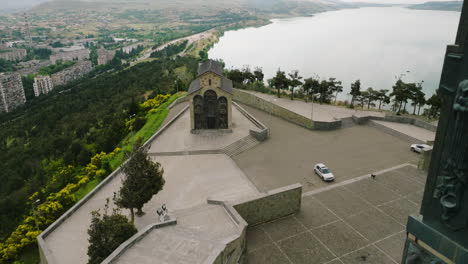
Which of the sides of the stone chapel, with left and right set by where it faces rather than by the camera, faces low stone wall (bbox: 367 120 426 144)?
left

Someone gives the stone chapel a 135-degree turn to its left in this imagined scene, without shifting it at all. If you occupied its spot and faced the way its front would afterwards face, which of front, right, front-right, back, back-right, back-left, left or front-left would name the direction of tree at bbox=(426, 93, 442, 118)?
front-right

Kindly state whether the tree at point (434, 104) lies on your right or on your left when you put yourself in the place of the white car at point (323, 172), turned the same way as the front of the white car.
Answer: on your left

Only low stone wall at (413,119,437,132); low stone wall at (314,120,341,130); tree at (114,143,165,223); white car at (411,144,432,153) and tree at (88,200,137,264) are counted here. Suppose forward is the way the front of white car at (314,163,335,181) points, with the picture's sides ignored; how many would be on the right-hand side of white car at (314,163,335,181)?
2

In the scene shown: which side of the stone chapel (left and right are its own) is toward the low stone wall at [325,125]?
left

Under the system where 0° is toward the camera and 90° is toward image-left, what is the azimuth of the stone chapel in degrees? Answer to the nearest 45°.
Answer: approximately 0°

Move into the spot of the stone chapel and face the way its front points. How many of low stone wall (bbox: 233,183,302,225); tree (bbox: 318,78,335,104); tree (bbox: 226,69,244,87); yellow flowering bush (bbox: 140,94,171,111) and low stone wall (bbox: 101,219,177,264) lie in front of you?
2

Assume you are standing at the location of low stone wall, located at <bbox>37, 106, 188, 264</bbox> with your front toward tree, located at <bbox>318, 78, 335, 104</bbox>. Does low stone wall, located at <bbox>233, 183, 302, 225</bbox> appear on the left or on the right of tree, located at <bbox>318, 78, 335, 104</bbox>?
right

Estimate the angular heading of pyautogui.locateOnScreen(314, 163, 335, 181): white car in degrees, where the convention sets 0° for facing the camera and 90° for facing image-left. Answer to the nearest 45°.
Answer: approximately 315°

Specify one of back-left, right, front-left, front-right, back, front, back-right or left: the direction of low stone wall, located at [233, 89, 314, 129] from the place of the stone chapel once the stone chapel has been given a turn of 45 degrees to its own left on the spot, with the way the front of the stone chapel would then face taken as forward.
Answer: left
